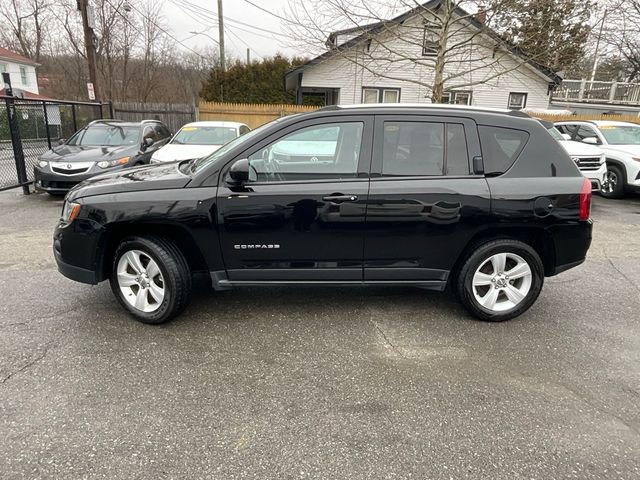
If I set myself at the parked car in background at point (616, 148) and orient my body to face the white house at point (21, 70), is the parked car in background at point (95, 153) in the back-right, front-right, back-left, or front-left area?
front-left

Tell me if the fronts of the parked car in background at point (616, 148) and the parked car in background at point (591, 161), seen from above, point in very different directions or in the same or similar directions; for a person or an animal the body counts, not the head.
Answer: same or similar directions

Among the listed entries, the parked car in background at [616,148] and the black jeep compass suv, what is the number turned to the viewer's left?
1

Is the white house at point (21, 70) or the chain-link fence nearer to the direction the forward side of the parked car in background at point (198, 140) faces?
the chain-link fence

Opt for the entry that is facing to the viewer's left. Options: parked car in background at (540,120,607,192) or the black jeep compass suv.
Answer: the black jeep compass suv

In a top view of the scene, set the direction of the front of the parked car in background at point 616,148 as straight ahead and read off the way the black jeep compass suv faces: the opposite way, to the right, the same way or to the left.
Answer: to the right

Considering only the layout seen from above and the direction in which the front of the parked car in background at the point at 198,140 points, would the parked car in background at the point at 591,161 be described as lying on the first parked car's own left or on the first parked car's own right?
on the first parked car's own left

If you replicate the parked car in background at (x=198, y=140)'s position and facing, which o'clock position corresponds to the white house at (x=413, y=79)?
The white house is roughly at 6 o'clock from the parked car in background.

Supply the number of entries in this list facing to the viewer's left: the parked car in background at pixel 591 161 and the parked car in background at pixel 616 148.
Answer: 0

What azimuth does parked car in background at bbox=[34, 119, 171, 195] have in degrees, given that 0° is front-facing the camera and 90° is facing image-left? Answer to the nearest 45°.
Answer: approximately 45°

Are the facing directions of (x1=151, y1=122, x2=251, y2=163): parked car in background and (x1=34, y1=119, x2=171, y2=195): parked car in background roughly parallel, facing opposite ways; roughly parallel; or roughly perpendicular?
roughly parallel

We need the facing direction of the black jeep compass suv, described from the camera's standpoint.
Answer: facing to the left of the viewer

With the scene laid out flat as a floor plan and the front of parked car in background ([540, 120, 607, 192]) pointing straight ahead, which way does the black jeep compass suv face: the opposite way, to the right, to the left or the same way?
to the right

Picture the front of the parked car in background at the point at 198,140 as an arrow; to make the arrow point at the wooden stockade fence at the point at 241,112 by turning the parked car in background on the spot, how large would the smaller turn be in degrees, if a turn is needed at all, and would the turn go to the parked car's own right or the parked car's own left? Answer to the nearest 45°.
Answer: approximately 135° to the parked car's own right

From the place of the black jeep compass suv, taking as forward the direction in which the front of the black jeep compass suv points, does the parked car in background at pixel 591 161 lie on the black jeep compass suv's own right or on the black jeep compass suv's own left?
on the black jeep compass suv's own right

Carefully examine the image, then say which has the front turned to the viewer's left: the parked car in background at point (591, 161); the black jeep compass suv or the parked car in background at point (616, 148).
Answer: the black jeep compass suv
